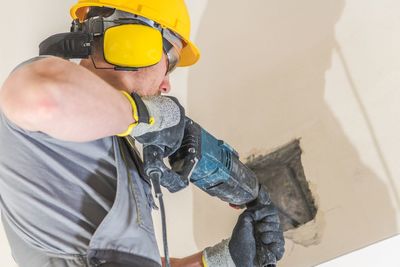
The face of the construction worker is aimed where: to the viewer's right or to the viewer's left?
to the viewer's right

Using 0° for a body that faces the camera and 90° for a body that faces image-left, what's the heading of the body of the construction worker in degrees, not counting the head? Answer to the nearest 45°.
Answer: approximately 270°
